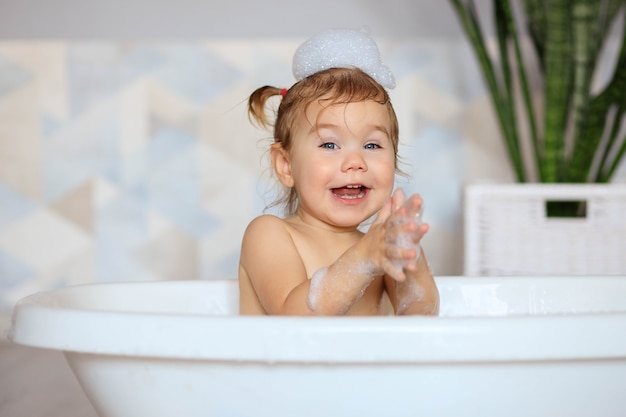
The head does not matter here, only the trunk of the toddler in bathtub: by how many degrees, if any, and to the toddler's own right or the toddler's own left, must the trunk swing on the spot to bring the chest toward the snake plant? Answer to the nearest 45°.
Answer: approximately 90° to the toddler's own left

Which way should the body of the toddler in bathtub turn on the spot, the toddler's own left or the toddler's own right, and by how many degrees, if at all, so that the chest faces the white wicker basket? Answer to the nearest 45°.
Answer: approximately 90° to the toddler's own left

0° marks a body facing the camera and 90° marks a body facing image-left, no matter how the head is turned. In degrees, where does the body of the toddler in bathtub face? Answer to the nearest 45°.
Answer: approximately 315°
